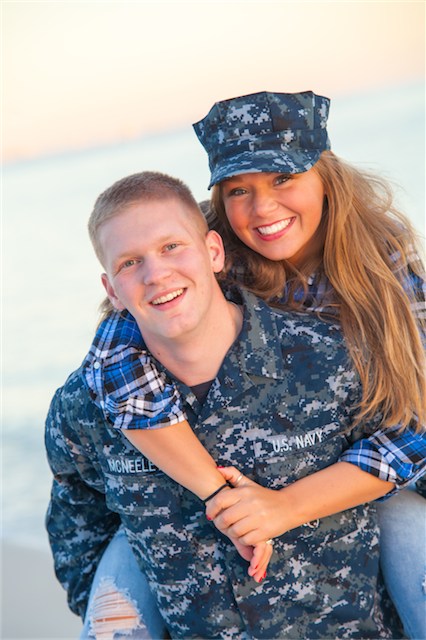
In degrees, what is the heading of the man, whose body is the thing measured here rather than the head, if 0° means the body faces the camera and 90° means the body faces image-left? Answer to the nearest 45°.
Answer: approximately 0°

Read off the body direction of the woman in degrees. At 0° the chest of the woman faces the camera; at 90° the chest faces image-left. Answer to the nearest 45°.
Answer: approximately 45°
